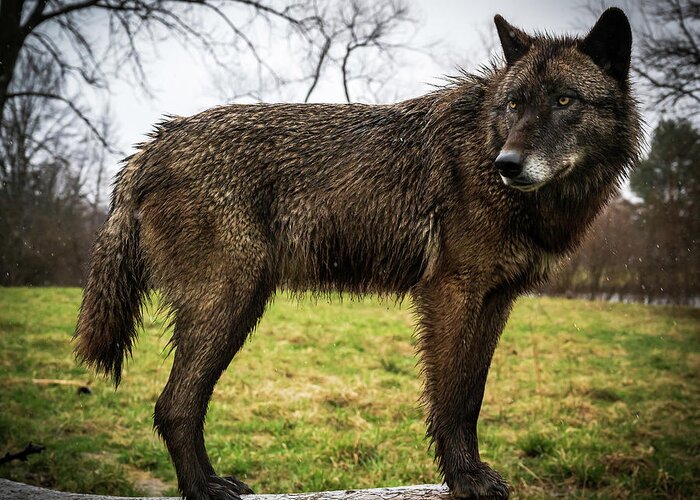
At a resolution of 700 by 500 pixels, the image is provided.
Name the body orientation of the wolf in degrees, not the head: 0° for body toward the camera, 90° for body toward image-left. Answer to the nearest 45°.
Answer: approximately 270°
